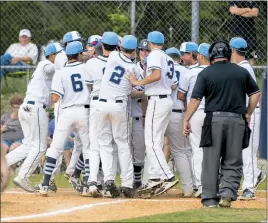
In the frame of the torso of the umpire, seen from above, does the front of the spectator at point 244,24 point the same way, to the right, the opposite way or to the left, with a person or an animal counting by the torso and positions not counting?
the opposite way

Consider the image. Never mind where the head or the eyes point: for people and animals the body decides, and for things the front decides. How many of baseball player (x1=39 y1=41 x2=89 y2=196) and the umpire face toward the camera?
0

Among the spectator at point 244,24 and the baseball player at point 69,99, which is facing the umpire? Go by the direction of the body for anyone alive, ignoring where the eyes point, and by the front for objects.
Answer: the spectator

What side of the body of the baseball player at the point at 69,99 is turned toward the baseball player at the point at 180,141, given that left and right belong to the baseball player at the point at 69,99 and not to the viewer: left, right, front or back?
right

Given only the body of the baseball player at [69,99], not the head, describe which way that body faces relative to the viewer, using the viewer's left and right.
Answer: facing away from the viewer

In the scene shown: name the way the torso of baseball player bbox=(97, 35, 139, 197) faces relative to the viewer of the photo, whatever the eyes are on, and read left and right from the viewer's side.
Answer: facing away from the viewer and to the right of the viewer

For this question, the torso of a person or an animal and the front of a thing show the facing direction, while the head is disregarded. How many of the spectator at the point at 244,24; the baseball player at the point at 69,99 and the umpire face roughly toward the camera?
1

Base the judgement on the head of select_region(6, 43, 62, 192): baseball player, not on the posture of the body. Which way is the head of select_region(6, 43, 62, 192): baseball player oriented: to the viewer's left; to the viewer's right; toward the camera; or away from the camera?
to the viewer's right

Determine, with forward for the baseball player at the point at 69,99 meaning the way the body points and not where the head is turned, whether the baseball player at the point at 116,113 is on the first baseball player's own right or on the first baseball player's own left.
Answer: on the first baseball player's own right

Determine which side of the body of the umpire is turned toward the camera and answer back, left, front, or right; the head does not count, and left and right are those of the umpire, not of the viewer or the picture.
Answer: back

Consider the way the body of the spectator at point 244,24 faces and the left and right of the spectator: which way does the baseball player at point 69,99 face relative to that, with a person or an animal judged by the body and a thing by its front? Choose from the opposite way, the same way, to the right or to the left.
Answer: the opposite way

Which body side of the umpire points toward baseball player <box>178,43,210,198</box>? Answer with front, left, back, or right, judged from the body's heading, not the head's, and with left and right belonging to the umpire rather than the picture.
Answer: front
